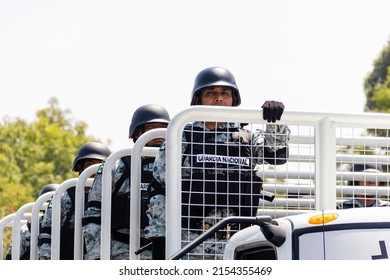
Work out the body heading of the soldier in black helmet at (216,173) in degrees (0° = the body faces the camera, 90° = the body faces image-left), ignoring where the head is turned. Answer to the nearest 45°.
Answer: approximately 0°

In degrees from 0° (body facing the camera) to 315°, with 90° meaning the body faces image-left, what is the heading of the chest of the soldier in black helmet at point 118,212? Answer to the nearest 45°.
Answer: approximately 315°

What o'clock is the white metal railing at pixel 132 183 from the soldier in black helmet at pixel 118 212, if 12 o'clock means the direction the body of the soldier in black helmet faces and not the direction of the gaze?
The white metal railing is roughly at 1 o'clock from the soldier in black helmet.
